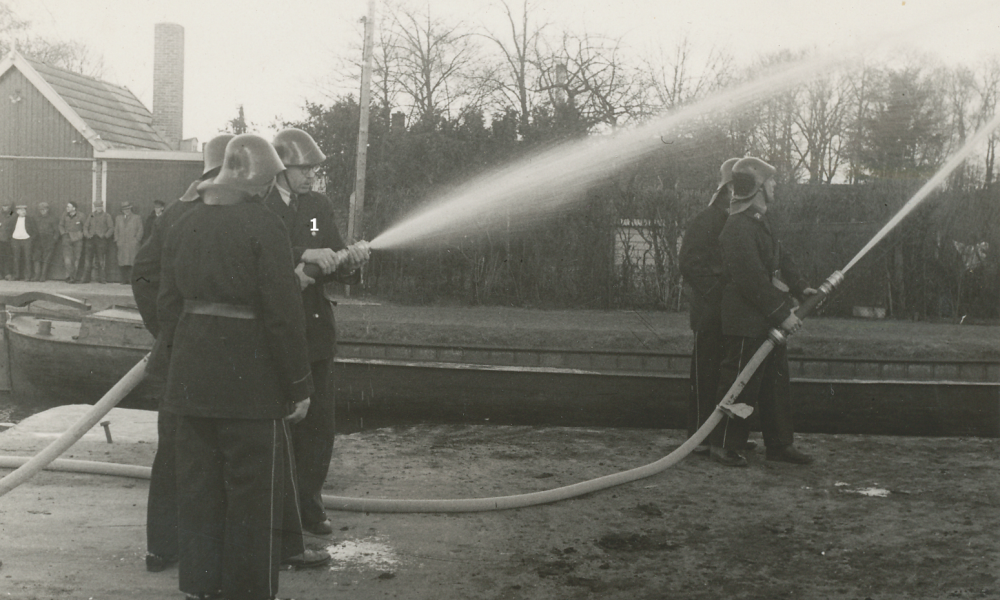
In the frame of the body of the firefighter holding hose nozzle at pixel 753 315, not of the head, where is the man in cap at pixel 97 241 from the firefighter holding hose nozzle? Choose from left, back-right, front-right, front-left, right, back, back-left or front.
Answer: back-left

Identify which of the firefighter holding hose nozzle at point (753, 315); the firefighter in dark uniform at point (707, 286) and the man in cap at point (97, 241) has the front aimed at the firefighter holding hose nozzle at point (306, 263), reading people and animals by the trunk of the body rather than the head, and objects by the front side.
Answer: the man in cap

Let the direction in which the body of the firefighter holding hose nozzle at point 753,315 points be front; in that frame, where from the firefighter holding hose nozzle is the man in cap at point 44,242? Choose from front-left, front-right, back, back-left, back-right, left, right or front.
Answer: back-left

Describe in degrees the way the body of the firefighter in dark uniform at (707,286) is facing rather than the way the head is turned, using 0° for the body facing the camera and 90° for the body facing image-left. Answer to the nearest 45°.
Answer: approximately 270°

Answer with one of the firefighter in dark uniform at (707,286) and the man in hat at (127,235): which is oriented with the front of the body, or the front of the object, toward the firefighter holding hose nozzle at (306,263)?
the man in hat

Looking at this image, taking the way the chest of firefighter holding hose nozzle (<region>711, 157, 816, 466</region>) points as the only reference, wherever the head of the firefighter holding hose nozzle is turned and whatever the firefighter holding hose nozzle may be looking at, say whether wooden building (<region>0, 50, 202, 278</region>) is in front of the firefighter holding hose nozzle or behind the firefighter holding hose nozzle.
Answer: behind

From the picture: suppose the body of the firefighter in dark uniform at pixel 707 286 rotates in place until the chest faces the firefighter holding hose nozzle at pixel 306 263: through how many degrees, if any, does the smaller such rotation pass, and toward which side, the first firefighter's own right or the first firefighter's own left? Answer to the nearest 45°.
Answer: approximately 135° to the first firefighter's own right
